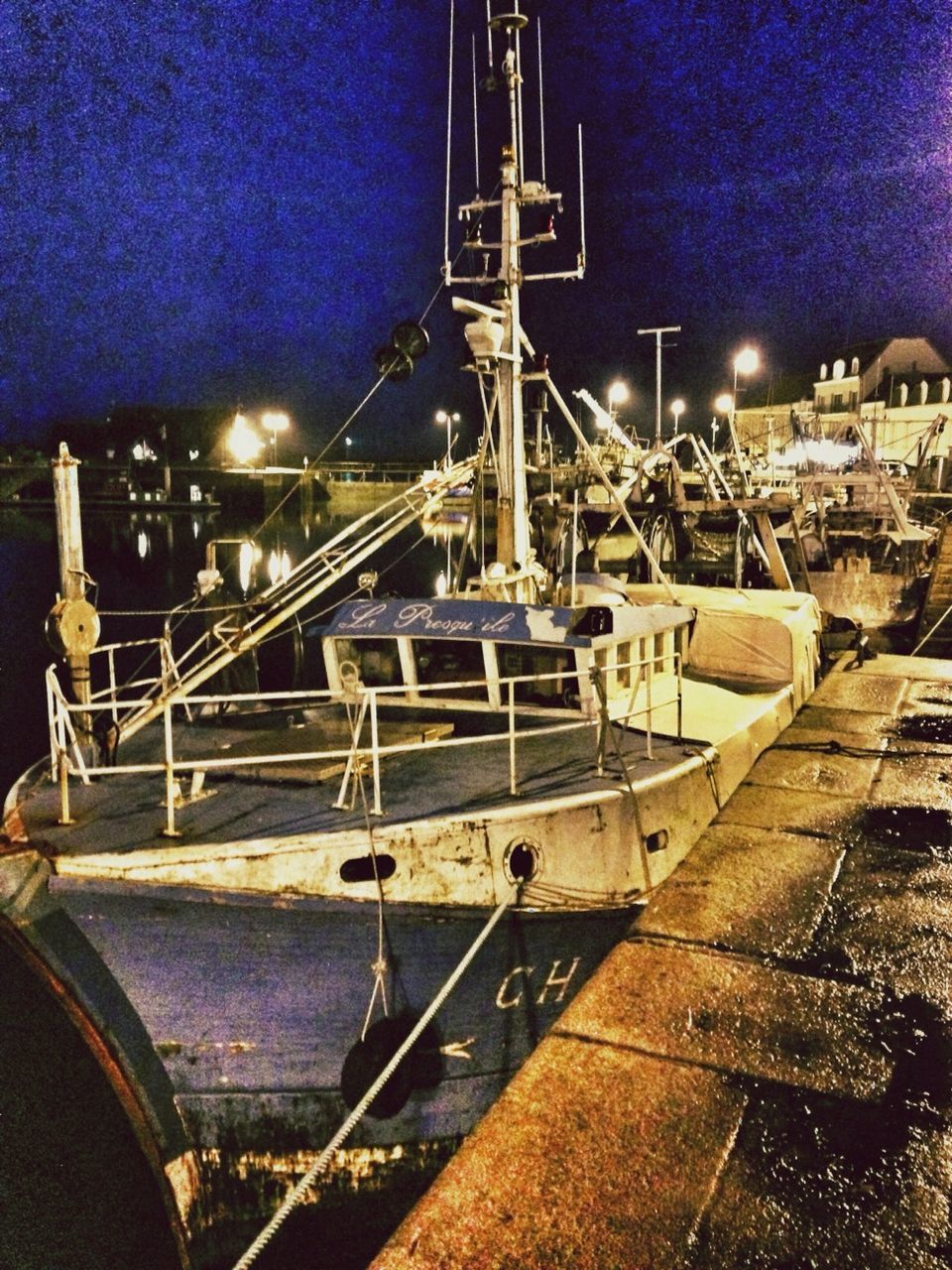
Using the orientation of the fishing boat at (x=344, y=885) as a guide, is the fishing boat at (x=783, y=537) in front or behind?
behind

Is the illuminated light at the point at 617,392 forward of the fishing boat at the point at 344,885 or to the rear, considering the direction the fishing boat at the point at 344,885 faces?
to the rear

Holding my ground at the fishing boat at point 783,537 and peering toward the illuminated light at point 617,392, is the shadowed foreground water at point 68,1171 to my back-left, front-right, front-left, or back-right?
back-left

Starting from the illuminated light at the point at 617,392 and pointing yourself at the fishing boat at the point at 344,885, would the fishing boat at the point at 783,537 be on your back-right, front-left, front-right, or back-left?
front-left

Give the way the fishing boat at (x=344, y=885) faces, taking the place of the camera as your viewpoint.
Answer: facing the viewer and to the left of the viewer
